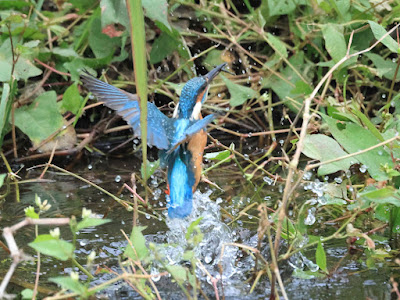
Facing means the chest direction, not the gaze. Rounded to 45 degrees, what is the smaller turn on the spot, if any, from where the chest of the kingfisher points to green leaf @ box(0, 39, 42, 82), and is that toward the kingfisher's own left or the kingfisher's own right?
approximately 90° to the kingfisher's own left

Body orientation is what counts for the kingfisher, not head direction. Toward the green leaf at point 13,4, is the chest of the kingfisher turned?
no

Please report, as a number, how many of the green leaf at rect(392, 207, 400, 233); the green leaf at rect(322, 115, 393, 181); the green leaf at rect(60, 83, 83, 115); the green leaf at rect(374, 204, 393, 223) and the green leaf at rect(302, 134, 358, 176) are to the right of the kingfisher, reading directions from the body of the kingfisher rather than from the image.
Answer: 4

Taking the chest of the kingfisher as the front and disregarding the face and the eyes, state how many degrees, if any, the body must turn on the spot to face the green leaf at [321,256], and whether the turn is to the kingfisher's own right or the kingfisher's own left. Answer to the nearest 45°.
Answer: approximately 90° to the kingfisher's own right

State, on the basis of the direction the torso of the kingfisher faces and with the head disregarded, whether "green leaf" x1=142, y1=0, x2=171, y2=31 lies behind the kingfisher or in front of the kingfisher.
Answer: in front

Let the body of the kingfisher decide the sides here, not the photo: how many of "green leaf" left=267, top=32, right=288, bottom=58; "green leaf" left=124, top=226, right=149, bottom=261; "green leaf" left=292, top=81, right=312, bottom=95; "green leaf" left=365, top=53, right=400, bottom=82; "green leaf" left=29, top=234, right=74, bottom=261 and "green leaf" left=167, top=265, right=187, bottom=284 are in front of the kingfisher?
3

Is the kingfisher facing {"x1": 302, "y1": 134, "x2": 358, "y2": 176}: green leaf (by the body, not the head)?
no

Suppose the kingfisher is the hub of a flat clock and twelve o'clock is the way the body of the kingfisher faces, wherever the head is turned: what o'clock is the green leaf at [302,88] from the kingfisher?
The green leaf is roughly at 12 o'clock from the kingfisher.

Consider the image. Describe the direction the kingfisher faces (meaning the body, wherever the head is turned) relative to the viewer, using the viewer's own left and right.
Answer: facing away from the viewer and to the right of the viewer

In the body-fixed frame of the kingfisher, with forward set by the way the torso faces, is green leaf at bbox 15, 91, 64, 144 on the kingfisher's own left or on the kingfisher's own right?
on the kingfisher's own left

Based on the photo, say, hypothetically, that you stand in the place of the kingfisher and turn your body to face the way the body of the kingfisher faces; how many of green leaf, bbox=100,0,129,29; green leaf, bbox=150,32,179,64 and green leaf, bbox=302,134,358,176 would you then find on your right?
1

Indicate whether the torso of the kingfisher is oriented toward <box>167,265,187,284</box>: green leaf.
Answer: no

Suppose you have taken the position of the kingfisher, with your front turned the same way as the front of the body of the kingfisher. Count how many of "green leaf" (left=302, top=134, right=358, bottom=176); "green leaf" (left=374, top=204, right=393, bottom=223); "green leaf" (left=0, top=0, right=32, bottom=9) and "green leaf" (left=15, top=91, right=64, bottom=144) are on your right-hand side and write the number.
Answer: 2

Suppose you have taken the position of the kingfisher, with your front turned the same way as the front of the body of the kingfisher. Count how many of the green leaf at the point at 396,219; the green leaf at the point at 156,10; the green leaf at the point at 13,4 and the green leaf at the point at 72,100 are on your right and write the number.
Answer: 1

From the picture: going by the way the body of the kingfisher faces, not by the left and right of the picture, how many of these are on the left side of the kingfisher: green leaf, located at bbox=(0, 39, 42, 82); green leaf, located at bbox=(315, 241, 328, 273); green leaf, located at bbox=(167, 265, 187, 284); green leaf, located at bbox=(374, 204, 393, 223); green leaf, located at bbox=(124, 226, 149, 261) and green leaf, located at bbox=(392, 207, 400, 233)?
1

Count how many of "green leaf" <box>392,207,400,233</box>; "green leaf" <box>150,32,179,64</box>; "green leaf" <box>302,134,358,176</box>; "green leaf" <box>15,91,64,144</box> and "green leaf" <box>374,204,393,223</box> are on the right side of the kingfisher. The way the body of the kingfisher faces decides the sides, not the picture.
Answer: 3

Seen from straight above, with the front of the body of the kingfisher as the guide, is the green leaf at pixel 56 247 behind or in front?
behind

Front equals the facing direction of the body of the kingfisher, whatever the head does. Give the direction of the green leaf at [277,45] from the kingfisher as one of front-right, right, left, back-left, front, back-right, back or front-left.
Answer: front

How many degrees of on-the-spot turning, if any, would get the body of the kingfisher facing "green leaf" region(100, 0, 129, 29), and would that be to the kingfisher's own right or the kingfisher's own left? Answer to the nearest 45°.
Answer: approximately 45° to the kingfisher's own left
